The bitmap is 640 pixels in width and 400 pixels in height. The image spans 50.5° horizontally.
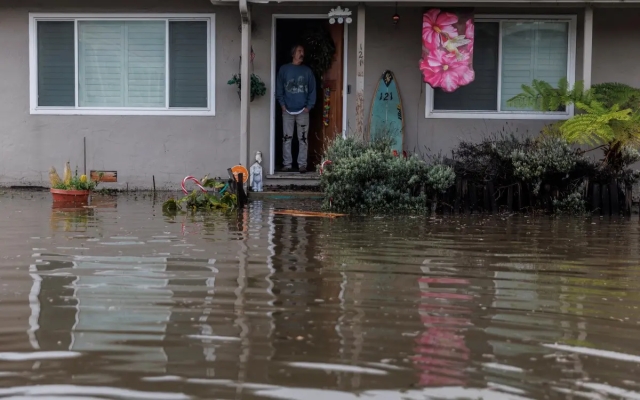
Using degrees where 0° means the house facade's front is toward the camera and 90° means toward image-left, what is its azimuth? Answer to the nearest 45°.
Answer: approximately 0°

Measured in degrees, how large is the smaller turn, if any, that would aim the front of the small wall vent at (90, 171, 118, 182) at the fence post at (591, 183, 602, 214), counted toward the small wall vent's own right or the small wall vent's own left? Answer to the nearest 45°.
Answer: approximately 45° to the small wall vent's own left

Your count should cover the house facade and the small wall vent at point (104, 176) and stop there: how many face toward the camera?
2

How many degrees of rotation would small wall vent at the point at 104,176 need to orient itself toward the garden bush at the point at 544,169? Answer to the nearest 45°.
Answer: approximately 45° to its left

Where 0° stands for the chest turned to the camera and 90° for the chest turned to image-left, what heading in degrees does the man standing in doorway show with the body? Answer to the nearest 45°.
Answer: approximately 0°
